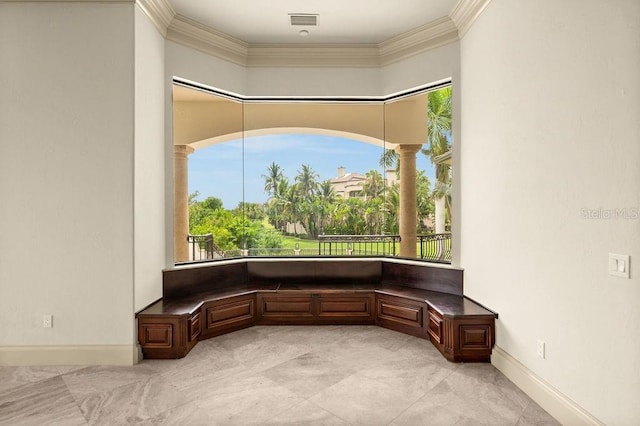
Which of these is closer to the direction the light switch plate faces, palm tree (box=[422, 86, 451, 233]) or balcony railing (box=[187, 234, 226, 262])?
the balcony railing

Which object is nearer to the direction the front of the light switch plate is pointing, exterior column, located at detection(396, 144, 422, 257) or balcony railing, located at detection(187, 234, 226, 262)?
the balcony railing

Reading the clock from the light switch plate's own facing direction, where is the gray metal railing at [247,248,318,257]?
The gray metal railing is roughly at 2 o'clock from the light switch plate.

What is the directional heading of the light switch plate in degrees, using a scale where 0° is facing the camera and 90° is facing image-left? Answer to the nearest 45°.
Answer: approximately 45°

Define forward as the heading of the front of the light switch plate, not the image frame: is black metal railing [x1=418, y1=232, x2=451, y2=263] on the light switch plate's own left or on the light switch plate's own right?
on the light switch plate's own right

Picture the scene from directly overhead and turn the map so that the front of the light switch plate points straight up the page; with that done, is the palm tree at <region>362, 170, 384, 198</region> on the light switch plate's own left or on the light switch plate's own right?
on the light switch plate's own right

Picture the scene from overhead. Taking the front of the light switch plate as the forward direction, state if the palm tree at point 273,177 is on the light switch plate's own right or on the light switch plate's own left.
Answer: on the light switch plate's own right

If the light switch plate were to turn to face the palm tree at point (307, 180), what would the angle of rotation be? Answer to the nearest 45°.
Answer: approximately 45° to its right

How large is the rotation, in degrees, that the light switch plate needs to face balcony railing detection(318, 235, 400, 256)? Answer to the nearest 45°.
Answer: approximately 90° to its right

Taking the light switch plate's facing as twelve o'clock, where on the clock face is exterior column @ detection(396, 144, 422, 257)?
The exterior column is roughly at 3 o'clock from the light switch plate.
